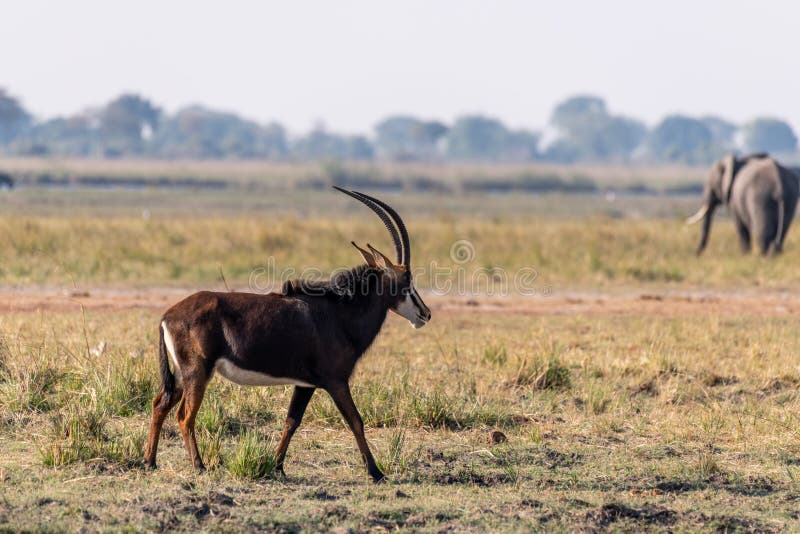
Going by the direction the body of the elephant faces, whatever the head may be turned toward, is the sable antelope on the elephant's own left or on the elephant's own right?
on the elephant's own left

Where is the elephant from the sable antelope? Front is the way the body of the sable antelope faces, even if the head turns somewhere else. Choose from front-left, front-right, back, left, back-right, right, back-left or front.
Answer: front-left

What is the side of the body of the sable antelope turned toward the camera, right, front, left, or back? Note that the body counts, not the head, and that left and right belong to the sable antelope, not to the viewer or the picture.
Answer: right

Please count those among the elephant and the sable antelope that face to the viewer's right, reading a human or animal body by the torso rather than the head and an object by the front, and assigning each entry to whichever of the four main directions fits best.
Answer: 1
